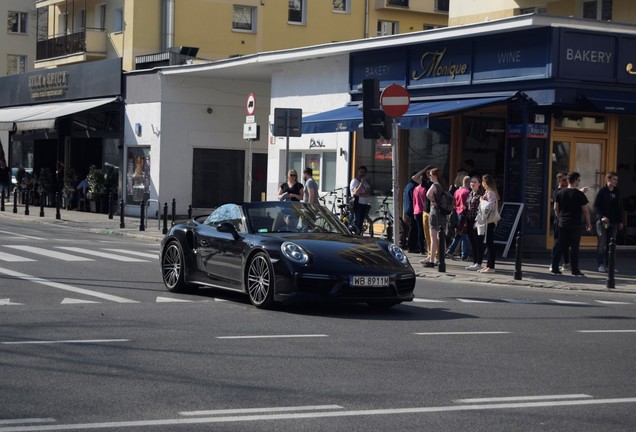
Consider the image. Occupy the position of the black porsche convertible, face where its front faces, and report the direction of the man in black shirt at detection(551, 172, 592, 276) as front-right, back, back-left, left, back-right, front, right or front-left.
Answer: left

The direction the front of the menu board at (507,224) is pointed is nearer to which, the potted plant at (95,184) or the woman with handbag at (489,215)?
the woman with handbag

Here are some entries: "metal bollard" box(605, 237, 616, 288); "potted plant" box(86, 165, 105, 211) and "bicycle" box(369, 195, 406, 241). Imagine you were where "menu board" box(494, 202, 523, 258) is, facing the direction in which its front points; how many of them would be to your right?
2

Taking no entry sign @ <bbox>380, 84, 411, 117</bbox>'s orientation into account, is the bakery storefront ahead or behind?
behind

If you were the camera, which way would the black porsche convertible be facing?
facing the viewer and to the right of the viewer

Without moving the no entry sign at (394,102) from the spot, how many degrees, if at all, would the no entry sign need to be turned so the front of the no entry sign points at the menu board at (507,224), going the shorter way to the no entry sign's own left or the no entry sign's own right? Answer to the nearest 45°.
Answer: approximately 135° to the no entry sign's own left

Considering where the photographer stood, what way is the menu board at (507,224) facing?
facing the viewer and to the left of the viewer

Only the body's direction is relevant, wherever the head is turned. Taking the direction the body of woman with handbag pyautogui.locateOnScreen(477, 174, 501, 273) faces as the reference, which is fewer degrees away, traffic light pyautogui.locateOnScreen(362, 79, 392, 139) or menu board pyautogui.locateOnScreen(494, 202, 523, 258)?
the traffic light

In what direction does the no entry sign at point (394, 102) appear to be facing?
toward the camera
